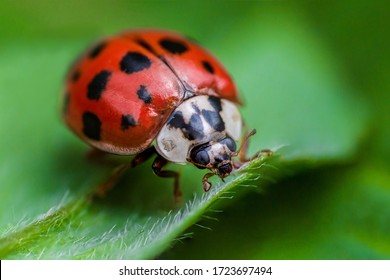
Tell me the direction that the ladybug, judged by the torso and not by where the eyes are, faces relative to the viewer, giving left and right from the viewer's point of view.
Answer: facing the viewer and to the right of the viewer
